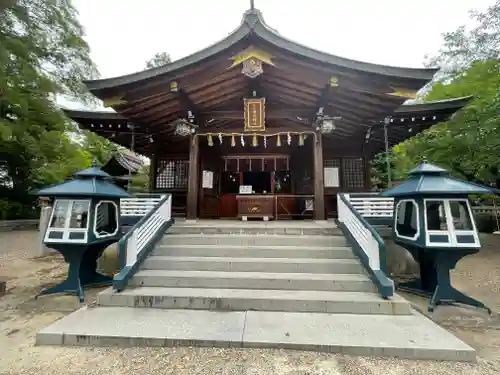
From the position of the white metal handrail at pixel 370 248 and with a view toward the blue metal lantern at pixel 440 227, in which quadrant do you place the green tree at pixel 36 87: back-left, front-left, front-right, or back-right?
back-left

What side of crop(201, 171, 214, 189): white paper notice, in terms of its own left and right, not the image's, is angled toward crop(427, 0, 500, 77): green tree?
left

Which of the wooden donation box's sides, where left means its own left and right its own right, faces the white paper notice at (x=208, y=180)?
right

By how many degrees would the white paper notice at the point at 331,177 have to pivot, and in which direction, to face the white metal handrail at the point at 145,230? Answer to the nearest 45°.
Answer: approximately 45° to its right

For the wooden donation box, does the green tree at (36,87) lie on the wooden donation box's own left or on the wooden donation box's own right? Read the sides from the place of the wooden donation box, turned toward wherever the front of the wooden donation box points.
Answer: on the wooden donation box's own right

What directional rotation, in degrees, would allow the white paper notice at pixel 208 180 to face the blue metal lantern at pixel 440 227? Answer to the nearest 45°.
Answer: approximately 45° to its left

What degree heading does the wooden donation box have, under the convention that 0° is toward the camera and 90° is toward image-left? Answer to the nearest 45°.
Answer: approximately 0°

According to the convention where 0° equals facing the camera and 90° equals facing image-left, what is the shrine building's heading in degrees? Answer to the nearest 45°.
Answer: approximately 0°

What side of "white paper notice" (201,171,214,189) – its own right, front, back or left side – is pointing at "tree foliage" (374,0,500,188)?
left
